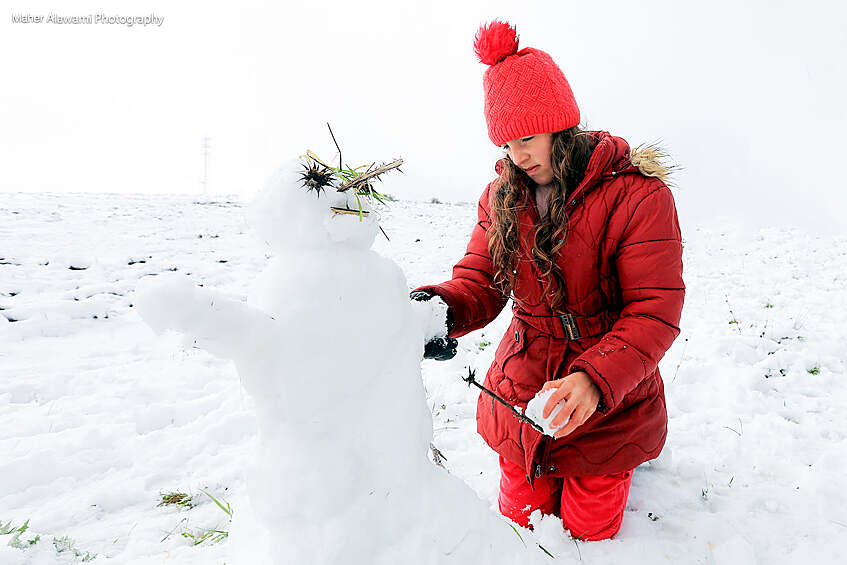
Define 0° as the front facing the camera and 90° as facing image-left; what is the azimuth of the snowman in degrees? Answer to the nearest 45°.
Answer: approximately 315°

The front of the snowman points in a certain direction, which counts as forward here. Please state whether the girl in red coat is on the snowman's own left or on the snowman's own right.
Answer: on the snowman's own left

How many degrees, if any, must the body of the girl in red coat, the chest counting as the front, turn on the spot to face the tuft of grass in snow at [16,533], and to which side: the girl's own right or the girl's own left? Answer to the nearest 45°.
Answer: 0° — they already face it

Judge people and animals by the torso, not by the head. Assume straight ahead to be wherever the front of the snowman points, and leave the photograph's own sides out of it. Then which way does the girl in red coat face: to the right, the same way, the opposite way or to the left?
to the right

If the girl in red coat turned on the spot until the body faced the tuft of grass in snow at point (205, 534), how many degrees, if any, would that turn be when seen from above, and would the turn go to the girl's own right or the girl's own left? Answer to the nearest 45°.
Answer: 0° — they already face it

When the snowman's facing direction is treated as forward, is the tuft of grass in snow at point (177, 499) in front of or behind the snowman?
behind

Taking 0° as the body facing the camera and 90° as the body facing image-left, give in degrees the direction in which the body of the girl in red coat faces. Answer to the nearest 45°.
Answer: approximately 45°
